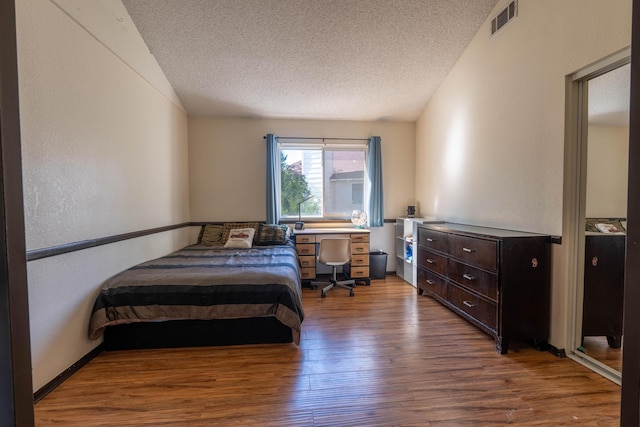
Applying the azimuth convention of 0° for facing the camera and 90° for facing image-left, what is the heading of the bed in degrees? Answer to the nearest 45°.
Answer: approximately 0°

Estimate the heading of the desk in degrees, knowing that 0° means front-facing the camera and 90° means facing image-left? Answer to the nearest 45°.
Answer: approximately 0°

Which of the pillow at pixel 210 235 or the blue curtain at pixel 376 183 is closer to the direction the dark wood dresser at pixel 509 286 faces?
the pillow

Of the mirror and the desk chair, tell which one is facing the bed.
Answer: the mirror

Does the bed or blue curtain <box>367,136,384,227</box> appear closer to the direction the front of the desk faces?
the bed

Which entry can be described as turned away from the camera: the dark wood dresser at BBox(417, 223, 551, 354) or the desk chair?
the desk chair

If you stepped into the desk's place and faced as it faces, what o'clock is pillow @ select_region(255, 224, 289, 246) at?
The pillow is roughly at 3 o'clock from the desk.

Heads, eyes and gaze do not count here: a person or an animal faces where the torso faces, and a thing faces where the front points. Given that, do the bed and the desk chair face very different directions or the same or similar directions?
very different directions

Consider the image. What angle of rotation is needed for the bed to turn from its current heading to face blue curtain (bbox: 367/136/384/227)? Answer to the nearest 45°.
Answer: approximately 135° to its left

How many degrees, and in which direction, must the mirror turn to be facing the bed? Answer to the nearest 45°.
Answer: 0° — it already faces it

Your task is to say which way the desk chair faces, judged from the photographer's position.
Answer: facing away from the viewer

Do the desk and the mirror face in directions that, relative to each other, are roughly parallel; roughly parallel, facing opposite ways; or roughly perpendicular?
roughly perpendicular

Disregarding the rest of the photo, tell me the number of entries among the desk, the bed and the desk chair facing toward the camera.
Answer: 2

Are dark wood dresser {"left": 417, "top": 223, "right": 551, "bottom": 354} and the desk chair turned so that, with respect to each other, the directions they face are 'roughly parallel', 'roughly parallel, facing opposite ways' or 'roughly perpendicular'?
roughly perpendicular
